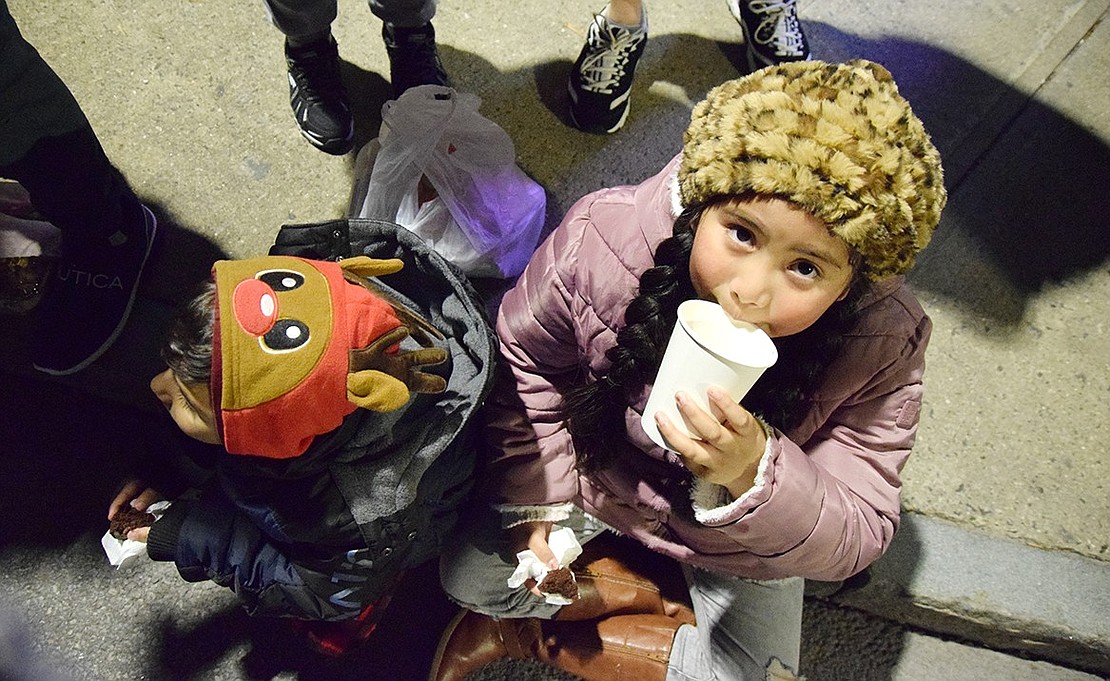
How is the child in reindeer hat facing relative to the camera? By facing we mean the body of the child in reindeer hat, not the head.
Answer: to the viewer's left

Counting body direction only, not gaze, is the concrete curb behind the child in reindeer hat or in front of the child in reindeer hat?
behind

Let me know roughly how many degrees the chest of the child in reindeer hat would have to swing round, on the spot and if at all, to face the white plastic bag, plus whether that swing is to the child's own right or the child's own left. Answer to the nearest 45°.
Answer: approximately 90° to the child's own right
